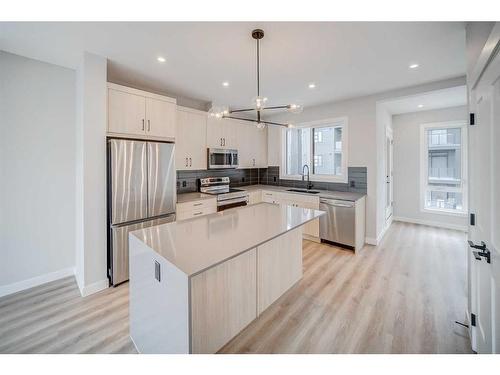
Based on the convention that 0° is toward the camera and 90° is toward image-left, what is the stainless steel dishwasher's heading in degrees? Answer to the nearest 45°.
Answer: approximately 45°

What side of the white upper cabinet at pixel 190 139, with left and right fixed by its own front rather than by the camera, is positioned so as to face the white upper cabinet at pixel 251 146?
left

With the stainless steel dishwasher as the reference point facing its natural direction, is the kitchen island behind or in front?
in front

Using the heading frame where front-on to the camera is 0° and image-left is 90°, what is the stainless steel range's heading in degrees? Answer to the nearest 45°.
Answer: approximately 315°

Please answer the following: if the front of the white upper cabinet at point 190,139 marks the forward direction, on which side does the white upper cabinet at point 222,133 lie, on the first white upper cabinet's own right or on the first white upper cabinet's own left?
on the first white upper cabinet's own left

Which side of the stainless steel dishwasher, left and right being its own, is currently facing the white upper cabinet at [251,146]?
right

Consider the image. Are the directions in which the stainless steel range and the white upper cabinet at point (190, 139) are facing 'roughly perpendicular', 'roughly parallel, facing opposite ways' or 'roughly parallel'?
roughly parallel

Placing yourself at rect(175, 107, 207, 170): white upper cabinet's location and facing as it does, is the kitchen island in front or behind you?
in front

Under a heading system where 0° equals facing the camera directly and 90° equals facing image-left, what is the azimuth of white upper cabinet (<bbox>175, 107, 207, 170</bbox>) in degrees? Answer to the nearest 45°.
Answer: approximately 315°

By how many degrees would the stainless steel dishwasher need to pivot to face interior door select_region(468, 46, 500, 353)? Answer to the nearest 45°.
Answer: approximately 45° to its left
